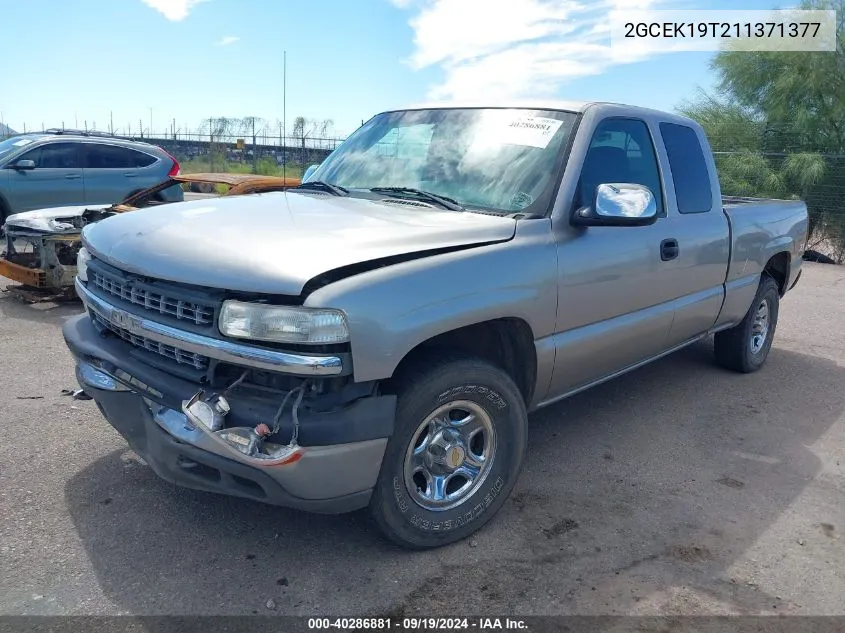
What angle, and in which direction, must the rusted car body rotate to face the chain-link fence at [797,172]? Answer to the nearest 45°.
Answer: approximately 135° to its left

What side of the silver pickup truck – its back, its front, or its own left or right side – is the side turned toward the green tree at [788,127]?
back

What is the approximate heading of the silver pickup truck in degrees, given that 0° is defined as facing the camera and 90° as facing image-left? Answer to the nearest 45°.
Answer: approximately 45°

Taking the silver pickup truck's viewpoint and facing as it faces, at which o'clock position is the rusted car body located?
The rusted car body is roughly at 3 o'clock from the silver pickup truck.

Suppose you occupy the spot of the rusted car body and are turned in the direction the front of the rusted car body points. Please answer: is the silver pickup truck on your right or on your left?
on your left

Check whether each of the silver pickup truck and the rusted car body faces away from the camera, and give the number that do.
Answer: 0

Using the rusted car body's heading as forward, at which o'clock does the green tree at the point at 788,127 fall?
The green tree is roughly at 7 o'clock from the rusted car body.

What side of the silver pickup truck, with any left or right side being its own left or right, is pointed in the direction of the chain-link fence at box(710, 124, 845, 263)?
back

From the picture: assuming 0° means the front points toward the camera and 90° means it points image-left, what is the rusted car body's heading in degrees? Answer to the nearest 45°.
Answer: approximately 45°
